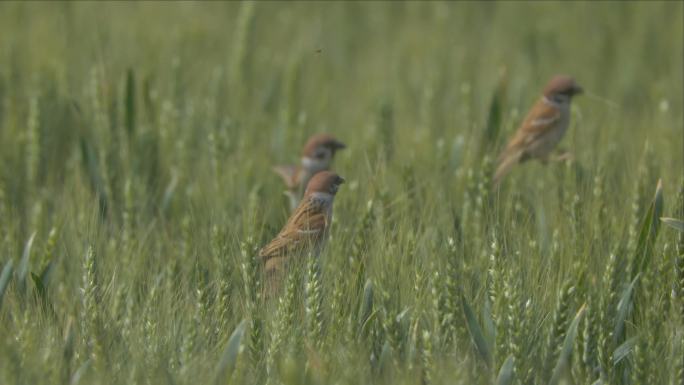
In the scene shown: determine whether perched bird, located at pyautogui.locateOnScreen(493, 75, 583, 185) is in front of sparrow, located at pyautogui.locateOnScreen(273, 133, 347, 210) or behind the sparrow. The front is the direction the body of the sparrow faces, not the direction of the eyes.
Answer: in front

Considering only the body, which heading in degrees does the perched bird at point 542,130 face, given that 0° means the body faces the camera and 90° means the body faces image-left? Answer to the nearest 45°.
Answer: approximately 270°

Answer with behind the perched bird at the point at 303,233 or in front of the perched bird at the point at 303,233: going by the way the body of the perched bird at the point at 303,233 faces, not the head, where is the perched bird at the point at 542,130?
in front

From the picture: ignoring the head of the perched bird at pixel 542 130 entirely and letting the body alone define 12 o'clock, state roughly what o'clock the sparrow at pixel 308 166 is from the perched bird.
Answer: The sparrow is roughly at 5 o'clock from the perched bird.

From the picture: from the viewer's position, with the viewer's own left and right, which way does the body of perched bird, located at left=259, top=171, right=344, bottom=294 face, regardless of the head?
facing away from the viewer and to the right of the viewer

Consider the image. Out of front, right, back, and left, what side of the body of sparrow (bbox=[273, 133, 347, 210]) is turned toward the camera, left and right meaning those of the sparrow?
right

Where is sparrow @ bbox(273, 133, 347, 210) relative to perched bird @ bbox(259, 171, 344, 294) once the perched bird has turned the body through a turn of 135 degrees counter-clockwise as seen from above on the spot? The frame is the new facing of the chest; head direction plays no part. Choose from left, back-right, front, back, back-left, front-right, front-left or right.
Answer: right

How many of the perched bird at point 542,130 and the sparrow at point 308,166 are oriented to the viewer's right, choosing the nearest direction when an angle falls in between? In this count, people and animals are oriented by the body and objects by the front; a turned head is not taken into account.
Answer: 2

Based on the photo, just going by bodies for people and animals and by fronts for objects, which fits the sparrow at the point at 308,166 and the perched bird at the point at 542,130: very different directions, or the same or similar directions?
same or similar directions
